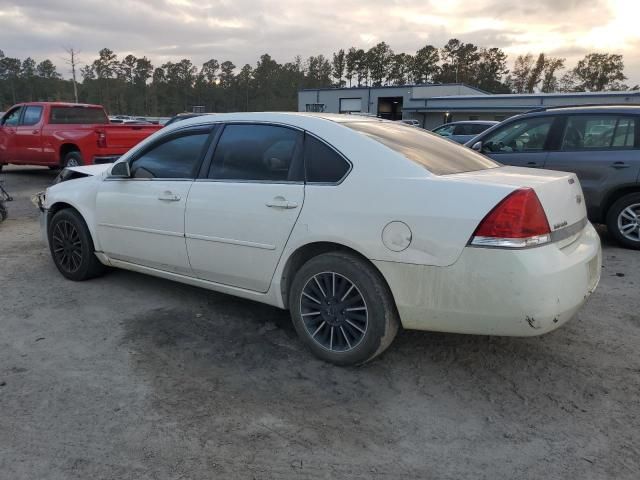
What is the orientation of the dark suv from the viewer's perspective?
to the viewer's left

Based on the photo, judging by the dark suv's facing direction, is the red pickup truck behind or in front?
in front

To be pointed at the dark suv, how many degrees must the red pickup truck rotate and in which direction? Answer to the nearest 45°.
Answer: approximately 180°

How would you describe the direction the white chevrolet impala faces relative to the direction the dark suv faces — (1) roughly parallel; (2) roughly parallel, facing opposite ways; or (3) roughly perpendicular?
roughly parallel

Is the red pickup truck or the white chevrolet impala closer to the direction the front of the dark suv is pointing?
the red pickup truck

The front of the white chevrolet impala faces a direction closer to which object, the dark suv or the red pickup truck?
the red pickup truck

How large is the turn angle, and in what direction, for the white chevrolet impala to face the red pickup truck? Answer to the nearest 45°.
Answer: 0° — it already faces it

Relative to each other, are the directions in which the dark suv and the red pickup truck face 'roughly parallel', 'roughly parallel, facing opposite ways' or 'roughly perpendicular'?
roughly parallel

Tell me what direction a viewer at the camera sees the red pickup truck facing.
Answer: facing away from the viewer and to the left of the viewer

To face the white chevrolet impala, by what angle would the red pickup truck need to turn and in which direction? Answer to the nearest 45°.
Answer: approximately 135° to its left

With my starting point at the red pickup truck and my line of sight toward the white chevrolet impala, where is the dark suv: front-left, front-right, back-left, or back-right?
front-left

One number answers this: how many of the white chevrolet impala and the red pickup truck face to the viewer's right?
0

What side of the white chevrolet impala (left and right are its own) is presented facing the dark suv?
right

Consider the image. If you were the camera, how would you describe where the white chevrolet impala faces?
facing away from the viewer and to the left of the viewer
